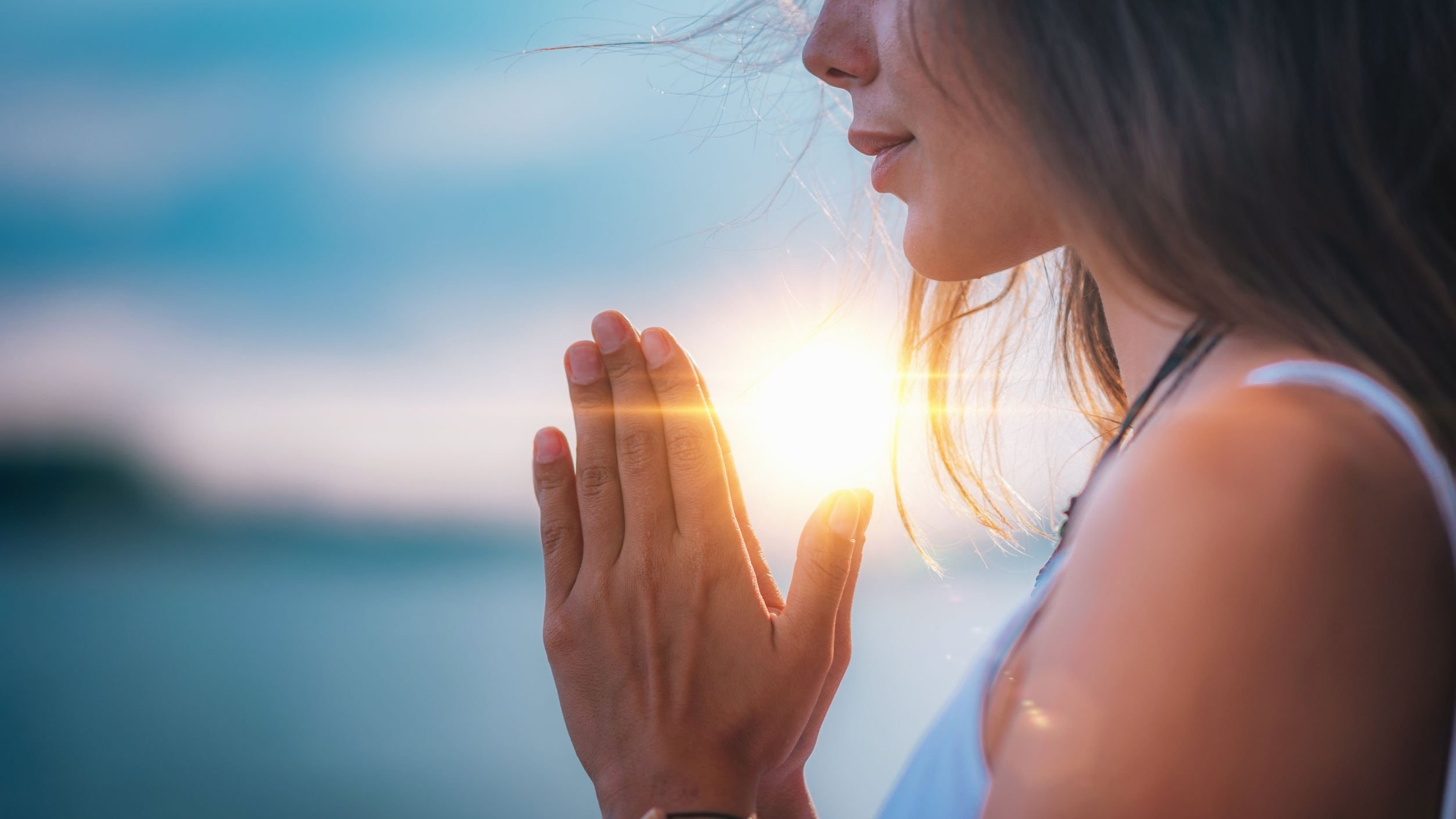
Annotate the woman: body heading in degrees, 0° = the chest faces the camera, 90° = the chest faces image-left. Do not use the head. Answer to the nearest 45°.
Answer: approximately 90°

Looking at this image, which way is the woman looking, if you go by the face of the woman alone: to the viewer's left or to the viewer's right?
to the viewer's left
